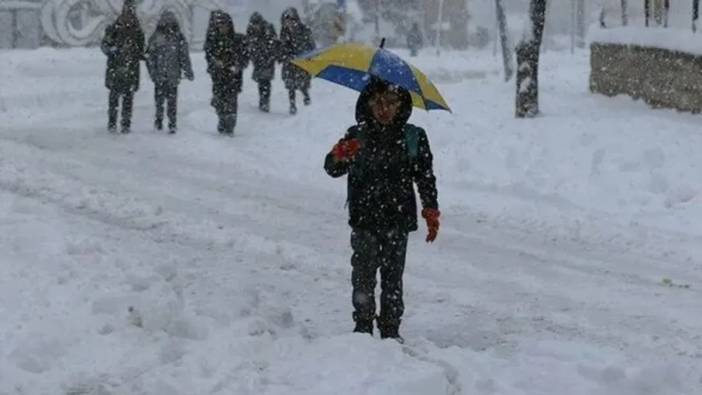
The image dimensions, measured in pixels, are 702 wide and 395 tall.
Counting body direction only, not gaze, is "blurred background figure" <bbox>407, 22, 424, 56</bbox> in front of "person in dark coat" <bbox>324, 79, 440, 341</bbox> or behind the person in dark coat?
behind

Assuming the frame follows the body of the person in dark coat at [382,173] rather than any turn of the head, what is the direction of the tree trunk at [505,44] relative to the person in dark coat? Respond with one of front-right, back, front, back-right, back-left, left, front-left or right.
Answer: back

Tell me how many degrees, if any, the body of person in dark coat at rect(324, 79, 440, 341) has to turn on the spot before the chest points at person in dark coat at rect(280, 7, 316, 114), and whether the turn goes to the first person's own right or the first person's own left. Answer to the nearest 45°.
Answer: approximately 180°

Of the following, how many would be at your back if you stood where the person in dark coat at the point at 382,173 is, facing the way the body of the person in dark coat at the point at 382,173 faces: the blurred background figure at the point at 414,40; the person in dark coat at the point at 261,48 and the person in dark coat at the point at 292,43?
3

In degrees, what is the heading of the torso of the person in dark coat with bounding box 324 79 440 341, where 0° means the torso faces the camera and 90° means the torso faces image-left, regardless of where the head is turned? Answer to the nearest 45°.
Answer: approximately 0°

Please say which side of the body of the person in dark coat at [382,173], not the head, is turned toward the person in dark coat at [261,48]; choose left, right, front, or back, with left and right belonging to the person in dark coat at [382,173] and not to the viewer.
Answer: back

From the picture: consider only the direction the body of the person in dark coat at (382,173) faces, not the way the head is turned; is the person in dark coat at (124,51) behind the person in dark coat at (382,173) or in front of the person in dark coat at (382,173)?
behind
